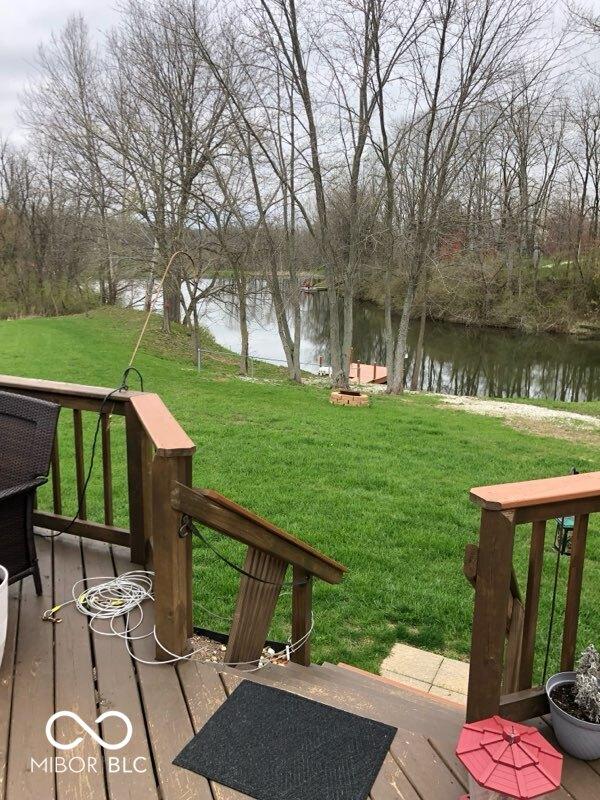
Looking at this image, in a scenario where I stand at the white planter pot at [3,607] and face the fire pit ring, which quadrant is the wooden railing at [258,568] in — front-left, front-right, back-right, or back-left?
front-right

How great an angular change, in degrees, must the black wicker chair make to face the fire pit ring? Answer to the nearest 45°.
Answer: approximately 180°

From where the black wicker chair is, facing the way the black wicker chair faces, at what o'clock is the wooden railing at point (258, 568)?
The wooden railing is roughly at 9 o'clock from the black wicker chair.

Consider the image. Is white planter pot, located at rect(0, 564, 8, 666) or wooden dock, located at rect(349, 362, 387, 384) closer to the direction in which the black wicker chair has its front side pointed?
the white planter pot

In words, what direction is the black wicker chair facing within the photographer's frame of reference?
facing the viewer and to the left of the viewer

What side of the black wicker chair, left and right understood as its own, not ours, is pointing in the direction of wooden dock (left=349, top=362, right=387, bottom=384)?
back

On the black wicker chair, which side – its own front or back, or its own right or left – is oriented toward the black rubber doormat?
left

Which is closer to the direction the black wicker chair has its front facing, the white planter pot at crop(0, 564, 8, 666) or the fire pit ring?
the white planter pot

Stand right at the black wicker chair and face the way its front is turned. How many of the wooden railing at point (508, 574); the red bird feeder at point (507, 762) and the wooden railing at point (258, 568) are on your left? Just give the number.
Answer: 3

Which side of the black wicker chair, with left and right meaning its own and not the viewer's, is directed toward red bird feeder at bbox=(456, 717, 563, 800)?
left

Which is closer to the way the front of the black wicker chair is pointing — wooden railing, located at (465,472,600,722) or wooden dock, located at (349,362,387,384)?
the wooden railing
